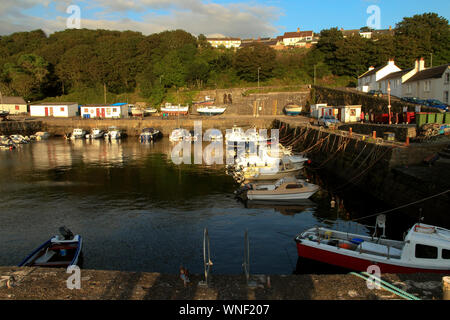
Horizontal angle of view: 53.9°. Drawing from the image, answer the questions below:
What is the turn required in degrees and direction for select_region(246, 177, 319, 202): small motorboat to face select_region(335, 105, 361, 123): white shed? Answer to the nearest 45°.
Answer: approximately 90° to its left

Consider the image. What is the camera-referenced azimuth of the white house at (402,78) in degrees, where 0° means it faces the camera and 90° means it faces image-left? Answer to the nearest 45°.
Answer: approximately 45°

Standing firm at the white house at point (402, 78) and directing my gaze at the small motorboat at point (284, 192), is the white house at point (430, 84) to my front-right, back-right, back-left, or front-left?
front-left

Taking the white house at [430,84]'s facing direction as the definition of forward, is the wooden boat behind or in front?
in front

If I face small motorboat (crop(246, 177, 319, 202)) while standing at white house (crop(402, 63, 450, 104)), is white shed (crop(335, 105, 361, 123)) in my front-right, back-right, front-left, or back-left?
front-right

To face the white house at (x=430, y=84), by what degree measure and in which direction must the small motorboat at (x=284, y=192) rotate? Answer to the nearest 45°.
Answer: approximately 45° to its left

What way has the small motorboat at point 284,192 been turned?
to the viewer's right

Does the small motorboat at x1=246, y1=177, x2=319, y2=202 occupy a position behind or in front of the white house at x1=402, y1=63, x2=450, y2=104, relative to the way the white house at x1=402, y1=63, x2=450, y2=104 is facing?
in front

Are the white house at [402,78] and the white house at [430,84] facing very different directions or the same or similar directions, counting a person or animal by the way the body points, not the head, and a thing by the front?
same or similar directions

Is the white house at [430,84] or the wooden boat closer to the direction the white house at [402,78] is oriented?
the wooden boat

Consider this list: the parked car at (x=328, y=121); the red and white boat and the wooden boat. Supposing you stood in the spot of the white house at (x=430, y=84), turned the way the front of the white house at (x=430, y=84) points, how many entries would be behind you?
0

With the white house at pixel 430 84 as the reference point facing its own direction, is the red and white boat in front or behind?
in front

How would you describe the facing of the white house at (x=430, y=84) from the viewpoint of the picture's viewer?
facing the viewer and to the left of the viewer

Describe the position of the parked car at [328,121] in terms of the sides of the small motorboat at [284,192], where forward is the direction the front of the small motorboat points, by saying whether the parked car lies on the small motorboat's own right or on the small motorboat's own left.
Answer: on the small motorboat's own left

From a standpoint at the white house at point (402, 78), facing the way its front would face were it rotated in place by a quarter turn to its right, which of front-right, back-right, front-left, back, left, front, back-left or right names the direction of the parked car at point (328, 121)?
left

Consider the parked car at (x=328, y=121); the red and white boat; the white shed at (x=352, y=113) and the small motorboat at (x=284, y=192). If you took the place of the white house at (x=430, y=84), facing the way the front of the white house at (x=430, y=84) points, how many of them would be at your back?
0

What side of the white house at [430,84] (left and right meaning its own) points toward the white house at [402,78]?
right

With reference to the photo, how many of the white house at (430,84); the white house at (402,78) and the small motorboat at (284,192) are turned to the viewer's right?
1
